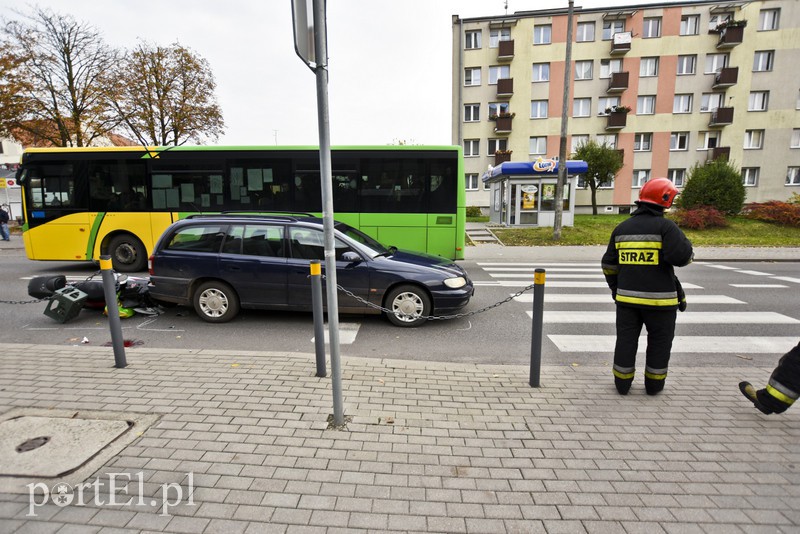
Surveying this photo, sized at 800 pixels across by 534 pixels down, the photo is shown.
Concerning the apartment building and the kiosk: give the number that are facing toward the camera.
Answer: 2

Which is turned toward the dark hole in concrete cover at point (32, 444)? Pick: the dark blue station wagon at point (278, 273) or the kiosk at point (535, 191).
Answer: the kiosk

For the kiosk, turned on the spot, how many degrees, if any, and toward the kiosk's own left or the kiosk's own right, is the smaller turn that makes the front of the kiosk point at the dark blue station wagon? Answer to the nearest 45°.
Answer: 0° — it already faces it

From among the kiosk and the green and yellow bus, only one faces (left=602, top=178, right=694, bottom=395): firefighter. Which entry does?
the kiosk

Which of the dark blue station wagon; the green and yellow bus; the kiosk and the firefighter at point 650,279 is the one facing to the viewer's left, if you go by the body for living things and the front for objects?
the green and yellow bus

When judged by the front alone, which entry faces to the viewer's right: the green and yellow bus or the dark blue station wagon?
the dark blue station wagon

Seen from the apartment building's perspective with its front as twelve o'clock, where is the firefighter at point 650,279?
The firefighter is roughly at 12 o'clock from the apartment building.

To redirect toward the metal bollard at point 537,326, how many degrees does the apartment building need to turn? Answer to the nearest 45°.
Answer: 0° — it already faces it

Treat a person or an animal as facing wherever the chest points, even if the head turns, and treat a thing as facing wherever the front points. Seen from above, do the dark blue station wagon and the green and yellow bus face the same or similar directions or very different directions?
very different directions

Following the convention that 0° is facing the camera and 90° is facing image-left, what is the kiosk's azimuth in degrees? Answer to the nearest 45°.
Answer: approximately 0°

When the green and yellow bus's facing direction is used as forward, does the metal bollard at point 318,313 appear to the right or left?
on its left

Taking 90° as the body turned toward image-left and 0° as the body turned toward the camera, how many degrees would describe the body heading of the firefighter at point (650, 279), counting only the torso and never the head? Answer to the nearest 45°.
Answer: approximately 225°

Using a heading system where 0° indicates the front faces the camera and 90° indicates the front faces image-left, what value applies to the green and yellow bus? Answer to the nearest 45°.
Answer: approximately 90°
